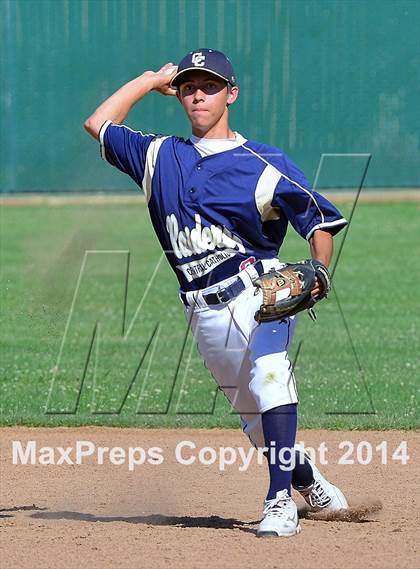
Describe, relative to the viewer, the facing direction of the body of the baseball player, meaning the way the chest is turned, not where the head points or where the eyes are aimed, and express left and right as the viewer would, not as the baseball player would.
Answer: facing the viewer
